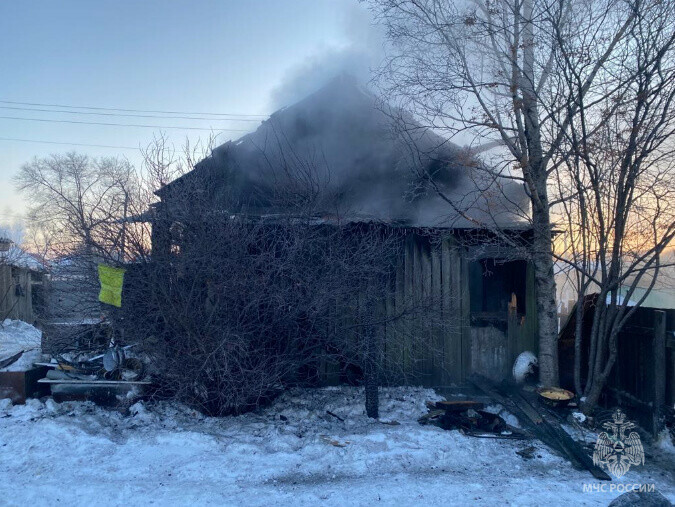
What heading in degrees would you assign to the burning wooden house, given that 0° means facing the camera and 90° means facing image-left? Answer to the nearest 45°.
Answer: approximately 0°

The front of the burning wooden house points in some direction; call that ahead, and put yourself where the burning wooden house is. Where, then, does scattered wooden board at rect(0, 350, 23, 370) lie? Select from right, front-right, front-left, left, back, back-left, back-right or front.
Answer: right

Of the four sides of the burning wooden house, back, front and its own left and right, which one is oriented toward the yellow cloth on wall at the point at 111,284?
right

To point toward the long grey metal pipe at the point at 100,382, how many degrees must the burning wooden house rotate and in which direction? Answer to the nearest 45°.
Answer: approximately 90° to its right

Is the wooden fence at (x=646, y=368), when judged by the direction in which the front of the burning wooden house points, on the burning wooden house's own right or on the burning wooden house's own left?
on the burning wooden house's own left
